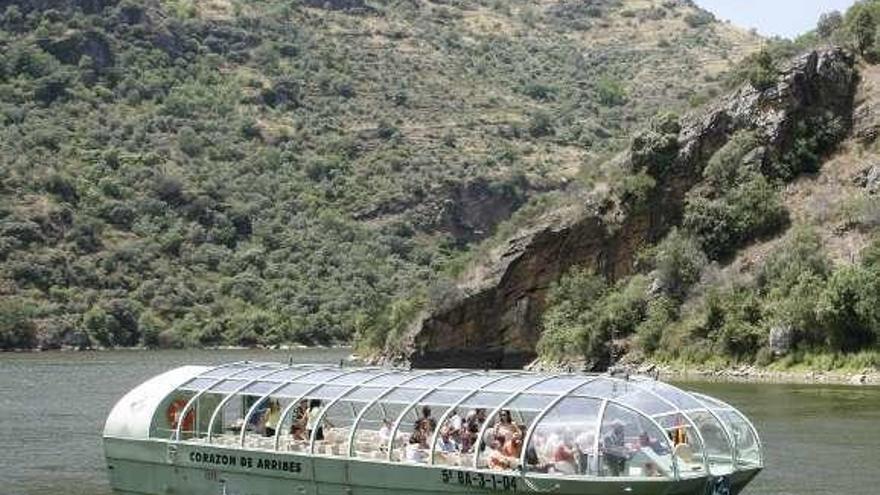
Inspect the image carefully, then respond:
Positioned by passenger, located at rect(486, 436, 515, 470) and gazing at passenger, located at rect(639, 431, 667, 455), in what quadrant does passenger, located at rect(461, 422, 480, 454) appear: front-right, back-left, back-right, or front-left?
back-left

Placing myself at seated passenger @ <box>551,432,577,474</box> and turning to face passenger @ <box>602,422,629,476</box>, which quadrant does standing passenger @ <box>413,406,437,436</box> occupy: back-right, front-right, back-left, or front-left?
back-left
